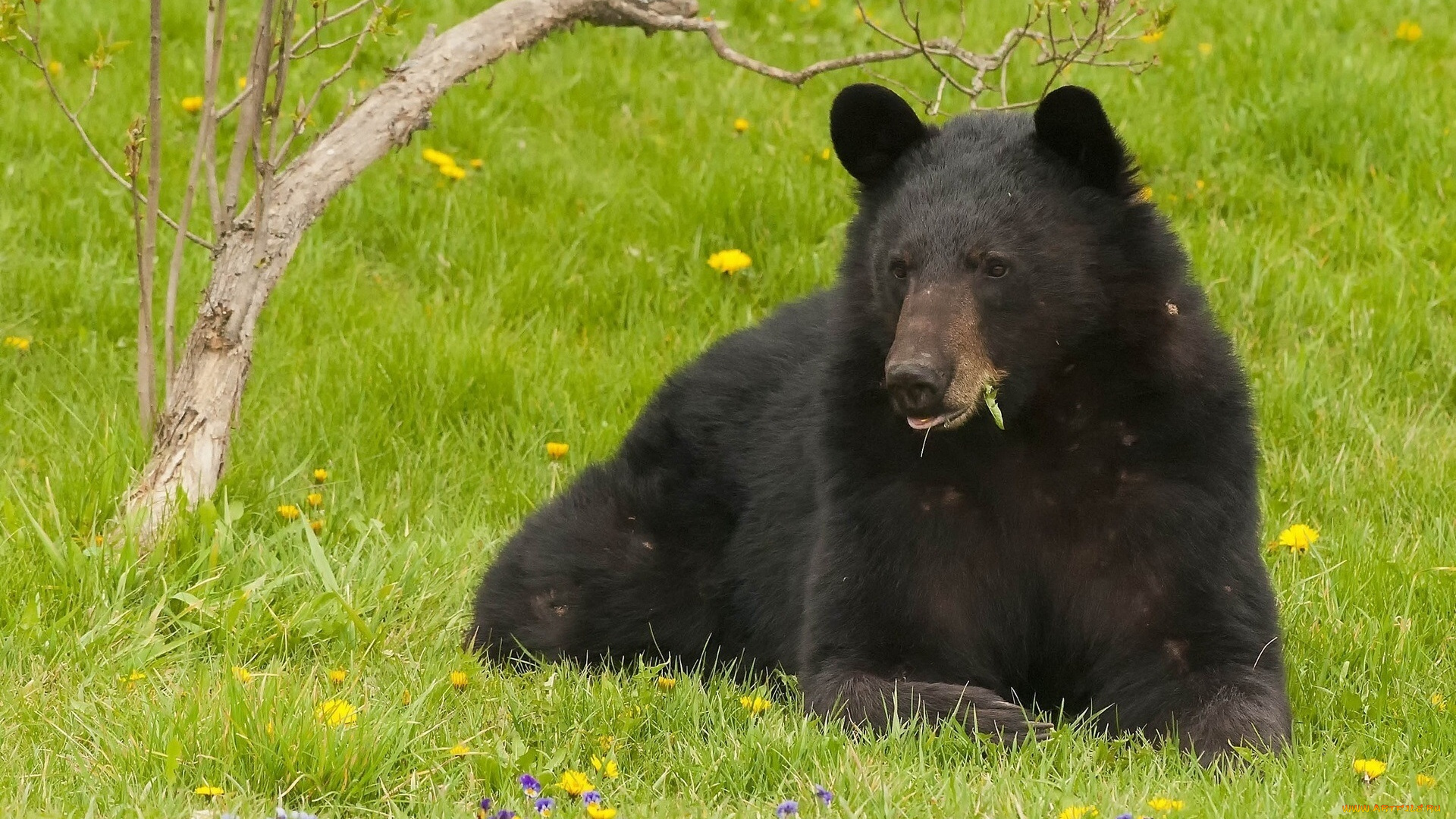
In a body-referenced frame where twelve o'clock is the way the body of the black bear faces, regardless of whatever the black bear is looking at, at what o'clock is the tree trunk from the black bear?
The tree trunk is roughly at 5 o'clock from the black bear.

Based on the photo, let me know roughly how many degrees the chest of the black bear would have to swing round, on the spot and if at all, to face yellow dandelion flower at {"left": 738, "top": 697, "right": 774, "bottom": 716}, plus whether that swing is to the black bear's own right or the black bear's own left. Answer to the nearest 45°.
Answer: approximately 90° to the black bear's own right

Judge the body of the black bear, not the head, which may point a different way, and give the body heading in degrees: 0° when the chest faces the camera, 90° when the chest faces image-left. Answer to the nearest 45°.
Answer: approximately 315°

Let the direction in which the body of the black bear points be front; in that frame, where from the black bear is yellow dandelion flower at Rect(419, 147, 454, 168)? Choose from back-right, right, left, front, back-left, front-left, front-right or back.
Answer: back

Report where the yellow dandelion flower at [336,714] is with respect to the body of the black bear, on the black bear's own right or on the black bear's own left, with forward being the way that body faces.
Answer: on the black bear's own right

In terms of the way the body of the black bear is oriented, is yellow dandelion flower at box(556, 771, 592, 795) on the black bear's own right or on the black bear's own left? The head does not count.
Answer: on the black bear's own right

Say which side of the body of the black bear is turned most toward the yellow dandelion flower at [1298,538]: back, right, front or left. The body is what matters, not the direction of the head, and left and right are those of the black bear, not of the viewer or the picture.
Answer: left
